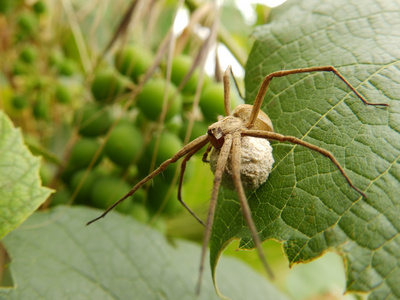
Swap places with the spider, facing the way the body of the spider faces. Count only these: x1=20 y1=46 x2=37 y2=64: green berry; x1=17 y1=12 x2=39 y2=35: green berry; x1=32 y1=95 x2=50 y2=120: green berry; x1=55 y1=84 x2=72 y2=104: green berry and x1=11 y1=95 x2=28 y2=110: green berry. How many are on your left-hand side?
0

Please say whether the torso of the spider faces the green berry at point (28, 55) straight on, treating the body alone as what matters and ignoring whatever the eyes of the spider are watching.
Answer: no

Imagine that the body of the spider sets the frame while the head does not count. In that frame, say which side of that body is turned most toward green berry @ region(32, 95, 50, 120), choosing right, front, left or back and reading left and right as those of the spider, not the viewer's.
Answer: right

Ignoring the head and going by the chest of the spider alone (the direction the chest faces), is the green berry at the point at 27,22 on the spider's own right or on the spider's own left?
on the spider's own right

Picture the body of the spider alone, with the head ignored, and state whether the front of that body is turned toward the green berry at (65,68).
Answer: no
